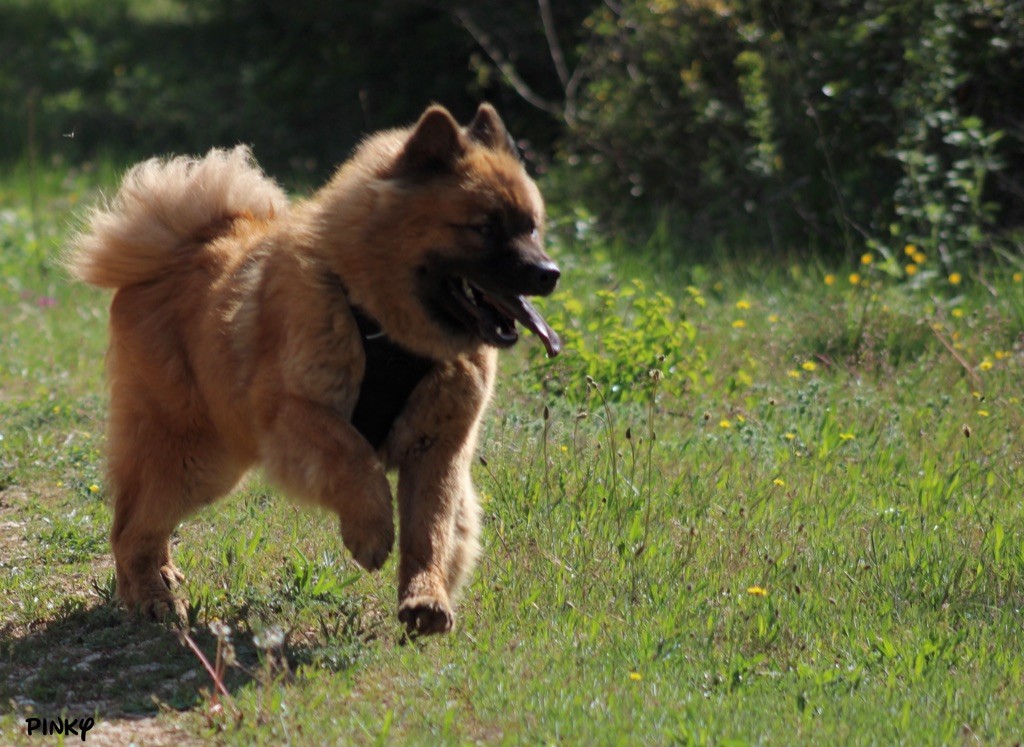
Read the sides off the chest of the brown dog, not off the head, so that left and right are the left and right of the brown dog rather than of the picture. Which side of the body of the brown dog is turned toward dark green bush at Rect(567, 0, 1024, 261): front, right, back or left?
left

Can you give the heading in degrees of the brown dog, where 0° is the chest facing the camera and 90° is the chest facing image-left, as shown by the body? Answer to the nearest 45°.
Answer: approximately 315°
